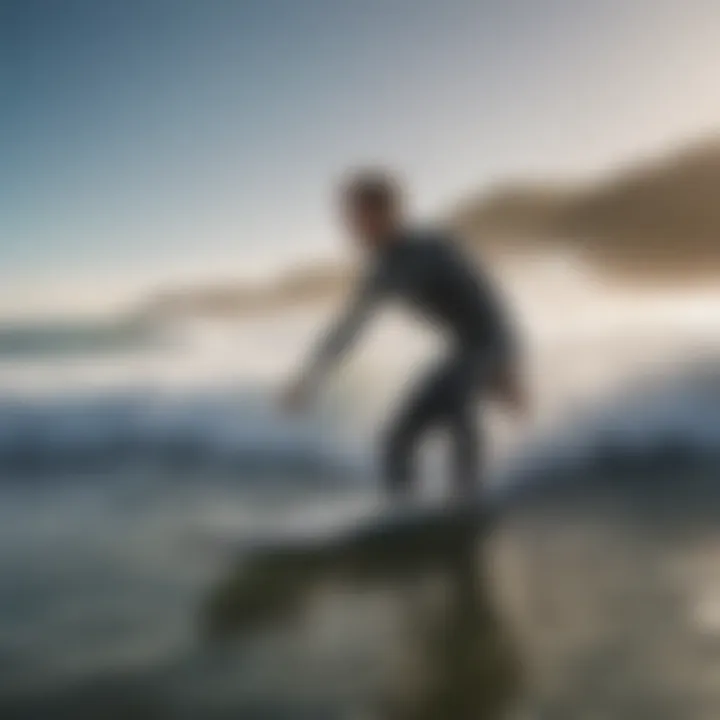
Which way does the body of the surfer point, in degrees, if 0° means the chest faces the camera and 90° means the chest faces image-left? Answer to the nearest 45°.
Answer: approximately 45°
